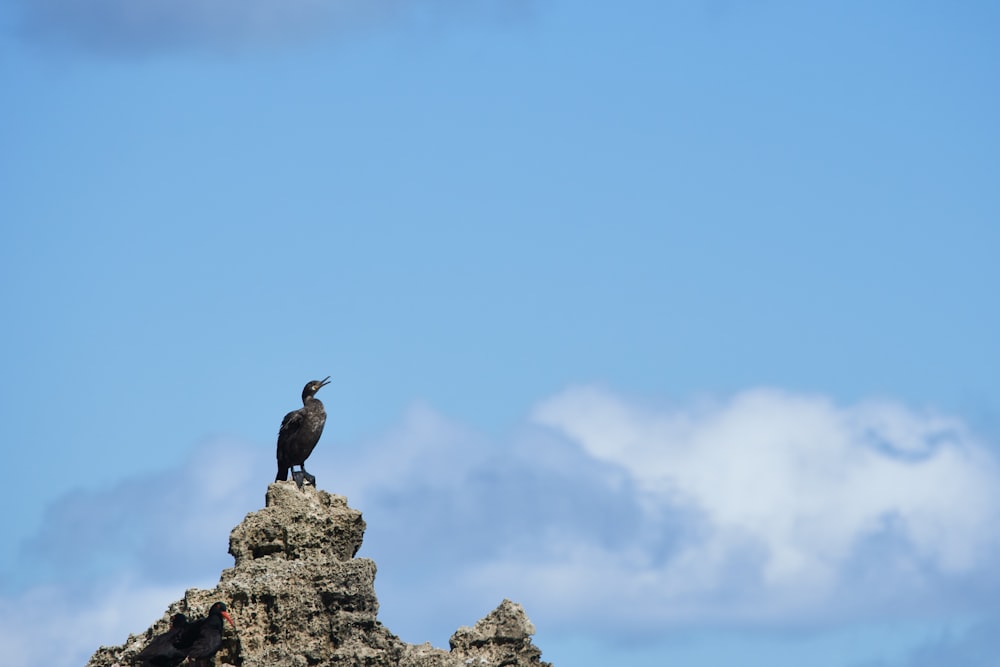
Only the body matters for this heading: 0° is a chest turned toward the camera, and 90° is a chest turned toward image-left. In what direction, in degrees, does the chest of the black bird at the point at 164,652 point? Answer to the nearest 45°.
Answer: approximately 270°

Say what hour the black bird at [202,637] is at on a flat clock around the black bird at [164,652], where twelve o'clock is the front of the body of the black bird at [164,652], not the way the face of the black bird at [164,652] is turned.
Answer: the black bird at [202,637] is roughly at 1 o'clock from the black bird at [164,652].
